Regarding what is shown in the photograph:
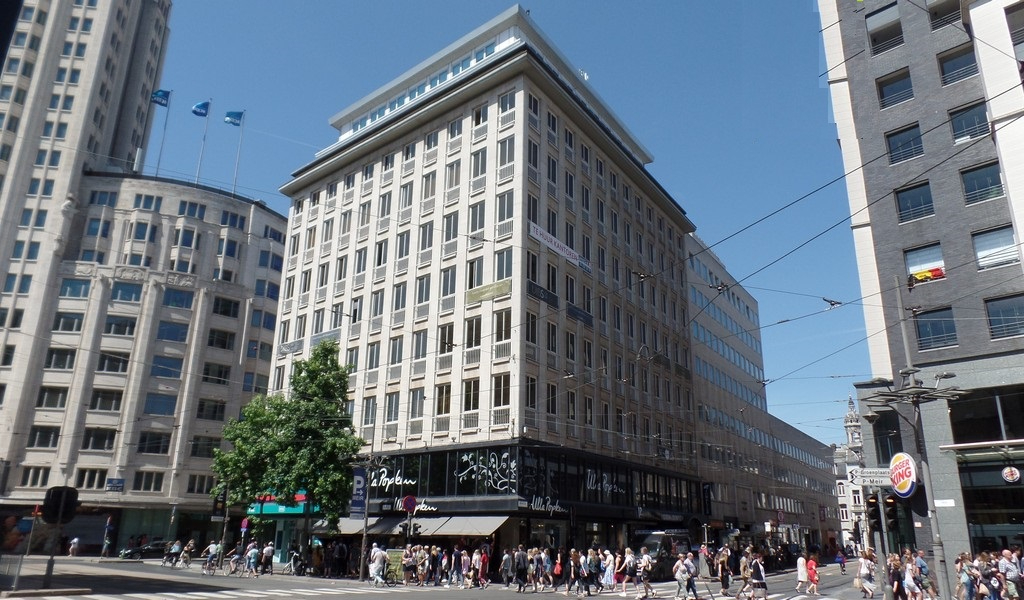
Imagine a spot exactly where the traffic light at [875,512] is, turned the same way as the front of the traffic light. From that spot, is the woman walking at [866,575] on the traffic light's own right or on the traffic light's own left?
on the traffic light's own right

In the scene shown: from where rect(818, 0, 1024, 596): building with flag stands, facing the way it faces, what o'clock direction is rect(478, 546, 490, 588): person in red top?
The person in red top is roughly at 1 o'clock from the building with flag.

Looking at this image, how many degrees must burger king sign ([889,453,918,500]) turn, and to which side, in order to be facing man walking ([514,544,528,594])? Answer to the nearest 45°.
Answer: approximately 45° to its right

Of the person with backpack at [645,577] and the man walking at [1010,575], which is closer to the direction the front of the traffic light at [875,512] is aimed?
the person with backpack

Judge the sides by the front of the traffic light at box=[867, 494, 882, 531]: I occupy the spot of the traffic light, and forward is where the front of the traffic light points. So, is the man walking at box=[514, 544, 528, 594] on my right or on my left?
on my right
